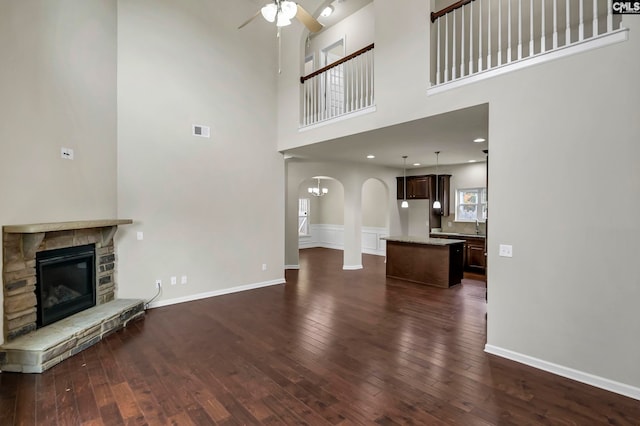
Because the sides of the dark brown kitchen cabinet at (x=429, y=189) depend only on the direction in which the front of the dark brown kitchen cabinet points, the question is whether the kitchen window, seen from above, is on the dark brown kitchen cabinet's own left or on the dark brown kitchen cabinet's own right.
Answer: on the dark brown kitchen cabinet's own left

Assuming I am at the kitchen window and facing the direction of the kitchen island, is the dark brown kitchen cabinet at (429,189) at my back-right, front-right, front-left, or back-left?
front-right

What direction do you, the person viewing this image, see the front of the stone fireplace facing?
facing the viewer and to the right of the viewer

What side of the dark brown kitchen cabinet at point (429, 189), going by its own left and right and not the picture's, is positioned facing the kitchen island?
front

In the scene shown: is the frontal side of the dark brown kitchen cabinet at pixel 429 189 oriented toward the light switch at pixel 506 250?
yes

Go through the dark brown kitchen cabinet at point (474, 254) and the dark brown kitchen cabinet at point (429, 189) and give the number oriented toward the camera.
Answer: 2

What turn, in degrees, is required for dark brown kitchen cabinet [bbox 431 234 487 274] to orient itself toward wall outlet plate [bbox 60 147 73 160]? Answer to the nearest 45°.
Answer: approximately 45° to its right

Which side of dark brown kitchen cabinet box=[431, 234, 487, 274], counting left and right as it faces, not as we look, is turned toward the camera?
front

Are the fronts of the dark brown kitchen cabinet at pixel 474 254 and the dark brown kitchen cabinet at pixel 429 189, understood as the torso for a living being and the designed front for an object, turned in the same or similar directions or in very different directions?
same or similar directions

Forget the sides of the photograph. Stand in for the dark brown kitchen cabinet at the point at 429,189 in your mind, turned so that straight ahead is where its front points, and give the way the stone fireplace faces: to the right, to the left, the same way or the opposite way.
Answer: to the left

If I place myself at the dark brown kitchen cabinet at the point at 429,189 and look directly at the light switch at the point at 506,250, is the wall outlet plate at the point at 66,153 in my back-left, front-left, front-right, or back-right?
front-right

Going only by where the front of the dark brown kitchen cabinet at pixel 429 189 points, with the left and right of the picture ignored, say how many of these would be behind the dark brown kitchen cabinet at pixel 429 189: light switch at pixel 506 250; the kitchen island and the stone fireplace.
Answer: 0

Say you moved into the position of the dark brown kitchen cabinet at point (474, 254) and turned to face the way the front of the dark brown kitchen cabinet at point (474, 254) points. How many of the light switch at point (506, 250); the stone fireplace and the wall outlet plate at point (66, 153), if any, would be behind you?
0

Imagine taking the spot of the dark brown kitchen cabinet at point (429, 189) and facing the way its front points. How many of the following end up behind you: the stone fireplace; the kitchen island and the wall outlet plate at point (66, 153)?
0

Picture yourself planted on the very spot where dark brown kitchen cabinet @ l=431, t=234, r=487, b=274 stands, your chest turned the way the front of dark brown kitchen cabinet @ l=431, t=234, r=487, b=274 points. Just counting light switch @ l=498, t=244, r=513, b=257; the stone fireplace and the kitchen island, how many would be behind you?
0
